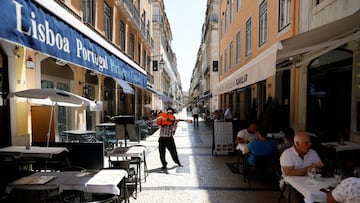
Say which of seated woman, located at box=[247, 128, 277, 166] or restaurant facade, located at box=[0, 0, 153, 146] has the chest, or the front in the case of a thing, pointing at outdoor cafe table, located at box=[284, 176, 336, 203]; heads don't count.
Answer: the restaurant facade

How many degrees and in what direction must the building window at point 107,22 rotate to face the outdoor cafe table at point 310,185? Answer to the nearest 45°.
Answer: approximately 90° to its right

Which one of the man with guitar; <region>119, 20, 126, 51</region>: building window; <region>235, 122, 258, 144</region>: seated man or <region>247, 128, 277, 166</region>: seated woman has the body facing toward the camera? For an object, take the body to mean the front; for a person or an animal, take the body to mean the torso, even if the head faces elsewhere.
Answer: the man with guitar

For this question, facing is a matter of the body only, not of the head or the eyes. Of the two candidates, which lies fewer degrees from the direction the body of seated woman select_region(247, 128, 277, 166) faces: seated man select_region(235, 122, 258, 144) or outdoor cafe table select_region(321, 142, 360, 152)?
the seated man

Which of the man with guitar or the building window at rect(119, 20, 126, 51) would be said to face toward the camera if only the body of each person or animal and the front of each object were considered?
the man with guitar

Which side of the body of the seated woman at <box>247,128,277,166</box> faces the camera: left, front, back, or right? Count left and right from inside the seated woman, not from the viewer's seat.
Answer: back

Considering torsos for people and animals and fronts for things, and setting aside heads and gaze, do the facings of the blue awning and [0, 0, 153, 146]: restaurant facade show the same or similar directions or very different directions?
same or similar directions

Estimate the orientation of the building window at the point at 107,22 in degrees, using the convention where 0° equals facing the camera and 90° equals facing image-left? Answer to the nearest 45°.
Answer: approximately 270°

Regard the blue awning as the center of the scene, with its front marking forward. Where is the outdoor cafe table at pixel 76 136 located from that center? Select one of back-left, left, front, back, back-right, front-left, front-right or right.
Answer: back-left

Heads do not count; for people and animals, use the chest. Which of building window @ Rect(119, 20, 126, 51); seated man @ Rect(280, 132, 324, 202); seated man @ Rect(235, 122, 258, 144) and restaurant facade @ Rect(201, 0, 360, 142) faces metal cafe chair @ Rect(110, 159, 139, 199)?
the restaurant facade

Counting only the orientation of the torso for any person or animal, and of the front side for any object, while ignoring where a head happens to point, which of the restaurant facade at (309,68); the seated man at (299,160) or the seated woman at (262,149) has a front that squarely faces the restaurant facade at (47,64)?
the restaurant facade at (309,68)

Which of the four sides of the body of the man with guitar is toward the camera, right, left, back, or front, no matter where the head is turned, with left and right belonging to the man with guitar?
front

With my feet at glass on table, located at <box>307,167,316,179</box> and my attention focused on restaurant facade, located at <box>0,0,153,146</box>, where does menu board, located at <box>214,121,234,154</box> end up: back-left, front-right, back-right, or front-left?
front-right
